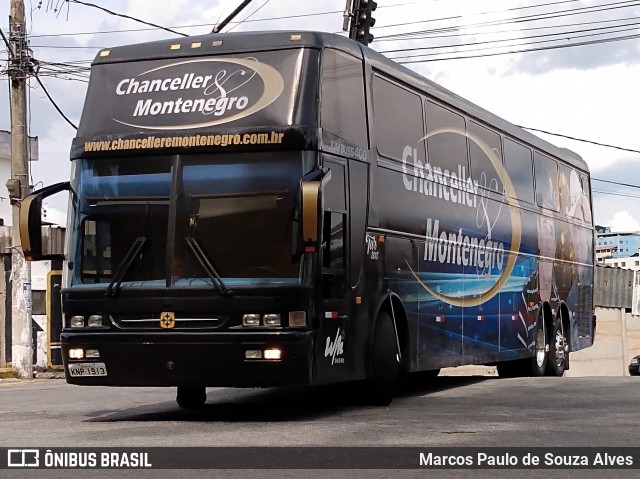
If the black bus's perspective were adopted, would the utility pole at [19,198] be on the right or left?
on its right

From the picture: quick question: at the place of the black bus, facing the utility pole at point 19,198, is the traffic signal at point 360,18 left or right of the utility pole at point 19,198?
right

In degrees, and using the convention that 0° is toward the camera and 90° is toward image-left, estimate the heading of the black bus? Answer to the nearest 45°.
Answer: approximately 45°

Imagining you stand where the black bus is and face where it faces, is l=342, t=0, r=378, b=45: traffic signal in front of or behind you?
behind
